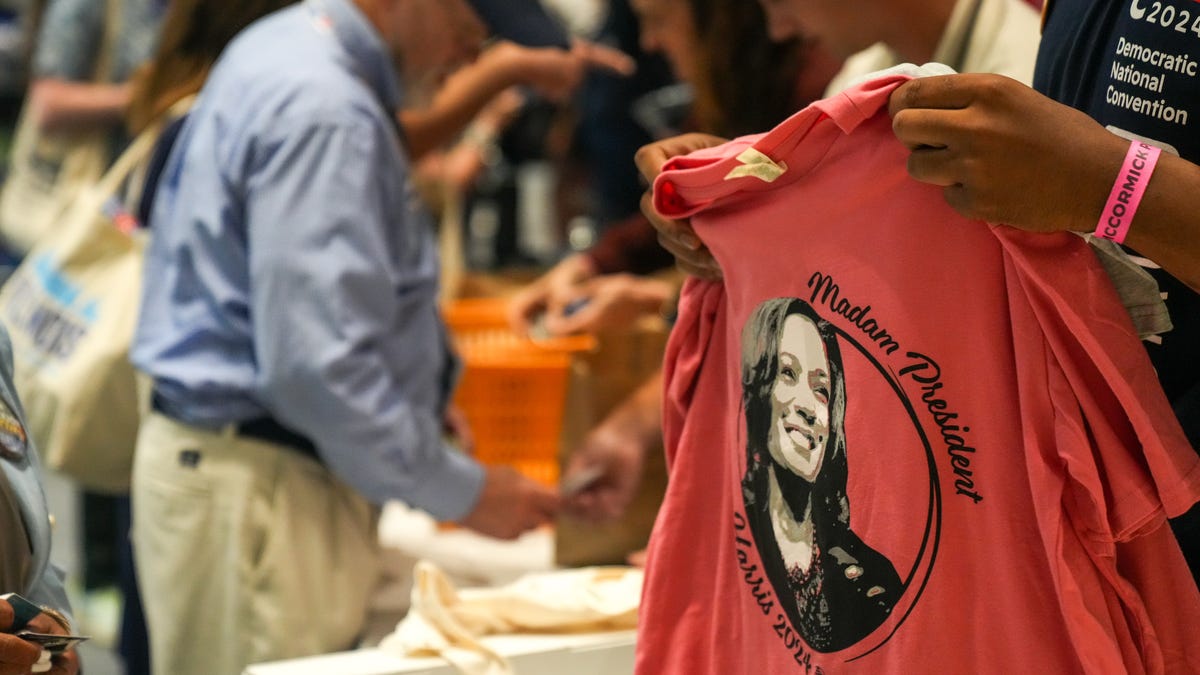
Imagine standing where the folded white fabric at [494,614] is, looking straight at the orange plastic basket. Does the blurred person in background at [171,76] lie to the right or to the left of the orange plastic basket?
left

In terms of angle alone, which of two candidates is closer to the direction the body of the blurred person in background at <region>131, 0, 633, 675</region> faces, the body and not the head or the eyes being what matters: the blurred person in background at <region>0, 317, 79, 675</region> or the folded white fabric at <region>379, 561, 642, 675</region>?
the folded white fabric

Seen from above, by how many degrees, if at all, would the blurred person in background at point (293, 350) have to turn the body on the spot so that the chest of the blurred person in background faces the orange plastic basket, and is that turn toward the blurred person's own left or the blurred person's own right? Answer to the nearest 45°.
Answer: approximately 45° to the blurred person's own left

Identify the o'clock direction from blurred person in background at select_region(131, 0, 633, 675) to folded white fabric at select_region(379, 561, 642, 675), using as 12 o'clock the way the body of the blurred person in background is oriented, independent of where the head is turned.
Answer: The folded white fabric is roughly at 2 o'clock from the blurred person in background.

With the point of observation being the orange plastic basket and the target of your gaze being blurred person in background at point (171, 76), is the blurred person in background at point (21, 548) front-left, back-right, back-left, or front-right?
front-left

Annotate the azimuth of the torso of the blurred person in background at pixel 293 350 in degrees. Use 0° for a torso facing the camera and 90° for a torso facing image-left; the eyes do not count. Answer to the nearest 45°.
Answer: approximately 270°

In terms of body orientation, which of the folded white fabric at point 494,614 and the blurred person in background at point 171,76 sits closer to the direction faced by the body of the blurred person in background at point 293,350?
the folded white fabric

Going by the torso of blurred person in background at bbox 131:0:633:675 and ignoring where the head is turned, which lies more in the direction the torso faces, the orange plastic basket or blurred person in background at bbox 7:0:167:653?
the orange plastic basket

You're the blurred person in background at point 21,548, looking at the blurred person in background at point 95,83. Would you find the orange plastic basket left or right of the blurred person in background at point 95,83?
right

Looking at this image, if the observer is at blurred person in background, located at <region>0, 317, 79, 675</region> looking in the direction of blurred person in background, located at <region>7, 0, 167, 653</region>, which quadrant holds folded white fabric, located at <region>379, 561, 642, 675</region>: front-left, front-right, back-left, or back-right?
front-right
